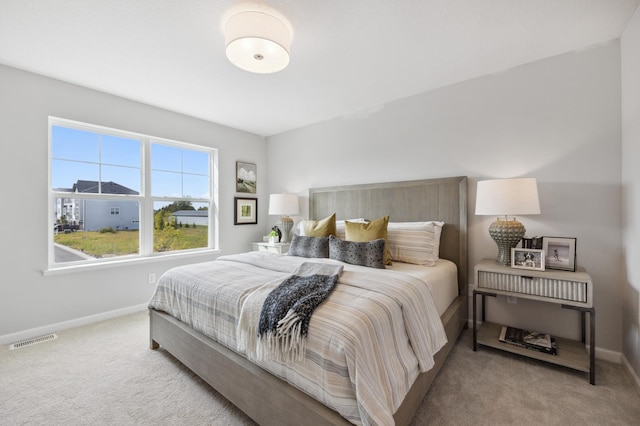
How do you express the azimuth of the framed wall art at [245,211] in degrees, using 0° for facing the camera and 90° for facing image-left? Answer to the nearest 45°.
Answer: approximately 315°

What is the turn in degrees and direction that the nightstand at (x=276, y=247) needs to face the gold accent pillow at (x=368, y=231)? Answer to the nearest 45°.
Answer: approximately 90° to its left

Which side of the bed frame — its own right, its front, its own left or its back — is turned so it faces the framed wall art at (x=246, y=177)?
right

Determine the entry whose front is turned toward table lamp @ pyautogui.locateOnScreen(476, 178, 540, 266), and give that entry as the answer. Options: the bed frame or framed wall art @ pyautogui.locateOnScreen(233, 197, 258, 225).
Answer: the framed wall art

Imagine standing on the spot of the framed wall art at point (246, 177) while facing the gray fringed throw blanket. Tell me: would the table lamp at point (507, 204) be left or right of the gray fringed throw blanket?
left

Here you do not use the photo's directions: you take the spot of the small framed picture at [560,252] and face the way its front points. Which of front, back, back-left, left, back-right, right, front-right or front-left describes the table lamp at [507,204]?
front-right

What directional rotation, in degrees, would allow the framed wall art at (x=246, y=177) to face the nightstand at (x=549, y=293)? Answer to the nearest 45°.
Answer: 0° — it already faces it

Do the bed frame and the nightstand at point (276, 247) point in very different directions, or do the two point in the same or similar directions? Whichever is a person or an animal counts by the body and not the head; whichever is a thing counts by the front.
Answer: same or similar directions

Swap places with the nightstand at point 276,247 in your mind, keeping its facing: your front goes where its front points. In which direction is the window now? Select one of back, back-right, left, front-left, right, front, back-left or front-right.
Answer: front-right

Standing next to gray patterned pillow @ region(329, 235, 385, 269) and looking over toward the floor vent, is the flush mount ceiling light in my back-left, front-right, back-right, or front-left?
front-left

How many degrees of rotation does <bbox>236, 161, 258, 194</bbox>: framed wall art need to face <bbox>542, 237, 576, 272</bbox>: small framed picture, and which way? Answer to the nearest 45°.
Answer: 0° — it already faces it

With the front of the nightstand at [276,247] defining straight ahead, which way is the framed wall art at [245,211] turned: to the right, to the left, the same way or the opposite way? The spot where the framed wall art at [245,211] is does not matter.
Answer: to the left

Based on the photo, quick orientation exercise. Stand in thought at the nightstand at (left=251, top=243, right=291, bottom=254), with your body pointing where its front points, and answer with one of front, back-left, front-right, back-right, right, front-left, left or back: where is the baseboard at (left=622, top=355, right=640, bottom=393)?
left

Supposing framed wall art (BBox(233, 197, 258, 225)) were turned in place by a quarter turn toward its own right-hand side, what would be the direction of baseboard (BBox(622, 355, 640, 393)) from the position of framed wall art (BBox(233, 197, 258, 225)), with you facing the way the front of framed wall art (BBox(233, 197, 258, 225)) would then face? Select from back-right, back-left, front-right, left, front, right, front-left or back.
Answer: left

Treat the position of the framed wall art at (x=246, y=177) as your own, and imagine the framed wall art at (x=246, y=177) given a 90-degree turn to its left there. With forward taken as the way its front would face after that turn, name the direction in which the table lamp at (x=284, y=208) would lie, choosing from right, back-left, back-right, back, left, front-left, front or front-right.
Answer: right

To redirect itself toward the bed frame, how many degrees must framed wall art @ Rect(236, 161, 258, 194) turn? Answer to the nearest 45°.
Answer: approximately 45° to its right

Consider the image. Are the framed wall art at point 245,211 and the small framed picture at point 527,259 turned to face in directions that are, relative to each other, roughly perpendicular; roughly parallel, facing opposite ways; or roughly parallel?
roughly perpendicular

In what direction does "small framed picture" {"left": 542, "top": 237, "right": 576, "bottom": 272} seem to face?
toward the camera

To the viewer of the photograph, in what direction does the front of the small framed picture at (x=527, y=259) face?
facing the viewer
